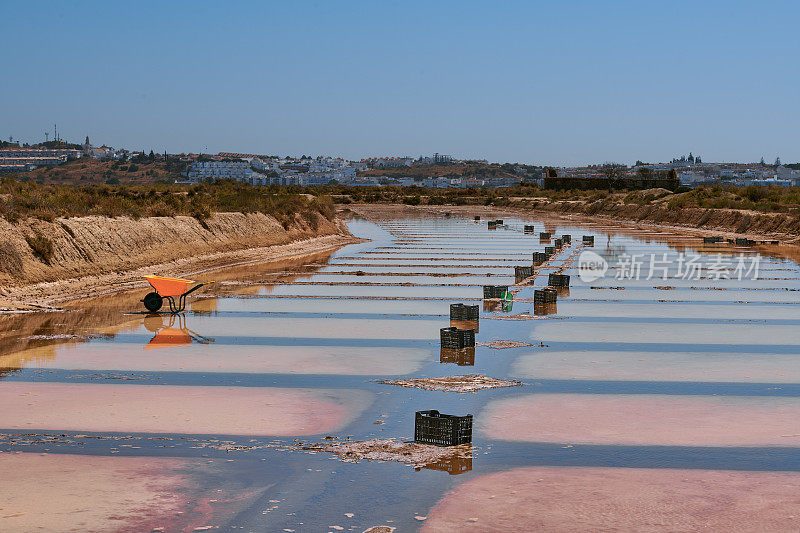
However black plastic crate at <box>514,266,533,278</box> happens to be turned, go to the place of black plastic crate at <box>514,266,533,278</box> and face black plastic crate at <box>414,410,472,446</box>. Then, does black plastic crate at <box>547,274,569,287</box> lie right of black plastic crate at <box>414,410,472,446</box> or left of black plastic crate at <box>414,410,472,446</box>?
left

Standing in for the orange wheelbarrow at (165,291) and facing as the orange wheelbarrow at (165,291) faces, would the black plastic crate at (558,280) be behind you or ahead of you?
behind

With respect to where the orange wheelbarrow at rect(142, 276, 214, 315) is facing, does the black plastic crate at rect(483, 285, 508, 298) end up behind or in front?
behind

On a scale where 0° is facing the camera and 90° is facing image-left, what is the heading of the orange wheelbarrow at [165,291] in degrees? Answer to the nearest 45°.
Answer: approximately 90°

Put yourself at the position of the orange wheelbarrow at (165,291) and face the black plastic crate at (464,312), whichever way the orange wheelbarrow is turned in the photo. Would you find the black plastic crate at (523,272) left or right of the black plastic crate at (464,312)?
left

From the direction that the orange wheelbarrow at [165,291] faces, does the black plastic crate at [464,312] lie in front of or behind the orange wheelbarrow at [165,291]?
behind

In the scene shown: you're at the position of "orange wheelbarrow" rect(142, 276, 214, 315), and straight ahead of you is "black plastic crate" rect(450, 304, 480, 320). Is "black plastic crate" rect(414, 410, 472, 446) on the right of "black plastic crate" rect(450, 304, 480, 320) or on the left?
right

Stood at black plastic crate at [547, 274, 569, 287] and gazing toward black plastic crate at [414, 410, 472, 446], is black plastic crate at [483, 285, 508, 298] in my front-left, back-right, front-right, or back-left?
front-right

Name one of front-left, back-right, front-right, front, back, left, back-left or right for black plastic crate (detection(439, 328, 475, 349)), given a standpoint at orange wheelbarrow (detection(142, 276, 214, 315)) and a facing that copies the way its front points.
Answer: back-left

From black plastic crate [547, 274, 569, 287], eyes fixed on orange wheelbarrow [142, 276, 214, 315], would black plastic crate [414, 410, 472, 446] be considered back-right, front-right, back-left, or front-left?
front-left
